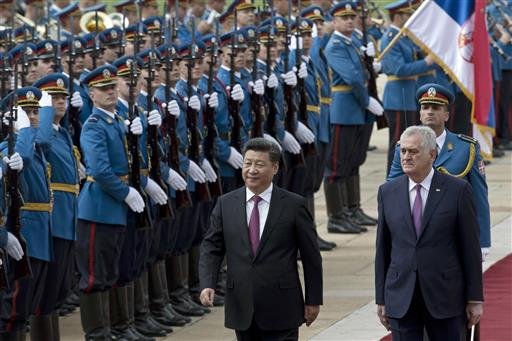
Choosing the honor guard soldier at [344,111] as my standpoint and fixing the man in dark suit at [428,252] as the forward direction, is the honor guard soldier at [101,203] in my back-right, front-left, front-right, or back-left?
front-right

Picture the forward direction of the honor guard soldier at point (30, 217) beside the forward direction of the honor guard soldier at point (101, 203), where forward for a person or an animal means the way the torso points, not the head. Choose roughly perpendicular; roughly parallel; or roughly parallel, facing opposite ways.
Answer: roughly parallel

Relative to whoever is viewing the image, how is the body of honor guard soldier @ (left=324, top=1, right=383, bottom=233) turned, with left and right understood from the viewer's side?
facing to the right of the viewer

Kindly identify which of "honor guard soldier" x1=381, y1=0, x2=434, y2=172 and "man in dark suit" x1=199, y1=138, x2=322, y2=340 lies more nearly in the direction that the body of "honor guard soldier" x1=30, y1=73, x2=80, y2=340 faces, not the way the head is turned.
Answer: the man in dark suit

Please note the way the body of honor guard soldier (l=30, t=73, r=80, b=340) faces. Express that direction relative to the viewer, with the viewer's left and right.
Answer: facing the viewer and to the right of the viewer

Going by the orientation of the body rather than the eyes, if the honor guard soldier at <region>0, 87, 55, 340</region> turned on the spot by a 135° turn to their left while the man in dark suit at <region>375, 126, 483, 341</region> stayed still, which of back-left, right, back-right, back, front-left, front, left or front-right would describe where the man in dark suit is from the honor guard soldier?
back-right

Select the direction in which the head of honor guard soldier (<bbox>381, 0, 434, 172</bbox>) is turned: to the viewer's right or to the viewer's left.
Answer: to the viewer's left

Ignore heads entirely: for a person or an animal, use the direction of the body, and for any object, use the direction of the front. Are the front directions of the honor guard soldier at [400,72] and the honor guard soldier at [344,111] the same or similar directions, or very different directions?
same or similar directions

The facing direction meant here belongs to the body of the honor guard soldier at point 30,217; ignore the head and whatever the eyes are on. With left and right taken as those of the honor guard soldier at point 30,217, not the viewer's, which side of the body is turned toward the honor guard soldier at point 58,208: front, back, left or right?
left

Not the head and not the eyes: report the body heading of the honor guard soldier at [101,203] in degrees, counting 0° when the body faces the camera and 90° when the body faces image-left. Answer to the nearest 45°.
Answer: approximately 315°

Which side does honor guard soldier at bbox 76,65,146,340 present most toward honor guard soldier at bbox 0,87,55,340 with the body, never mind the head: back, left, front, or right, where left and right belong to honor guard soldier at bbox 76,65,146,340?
right

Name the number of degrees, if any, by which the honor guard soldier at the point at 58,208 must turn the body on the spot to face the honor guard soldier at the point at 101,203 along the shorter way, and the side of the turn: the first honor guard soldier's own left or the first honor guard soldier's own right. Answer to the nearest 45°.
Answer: approximately 90° to the first honor guard soldier's own left
